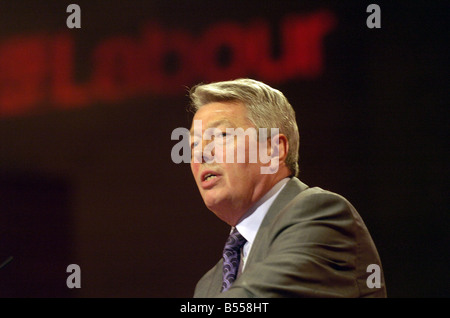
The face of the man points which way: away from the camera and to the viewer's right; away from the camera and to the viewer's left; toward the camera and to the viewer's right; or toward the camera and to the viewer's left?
toward the camera and to the viewer's left

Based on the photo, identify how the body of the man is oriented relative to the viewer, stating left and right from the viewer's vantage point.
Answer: facing the viewer and to the left of the viewer
